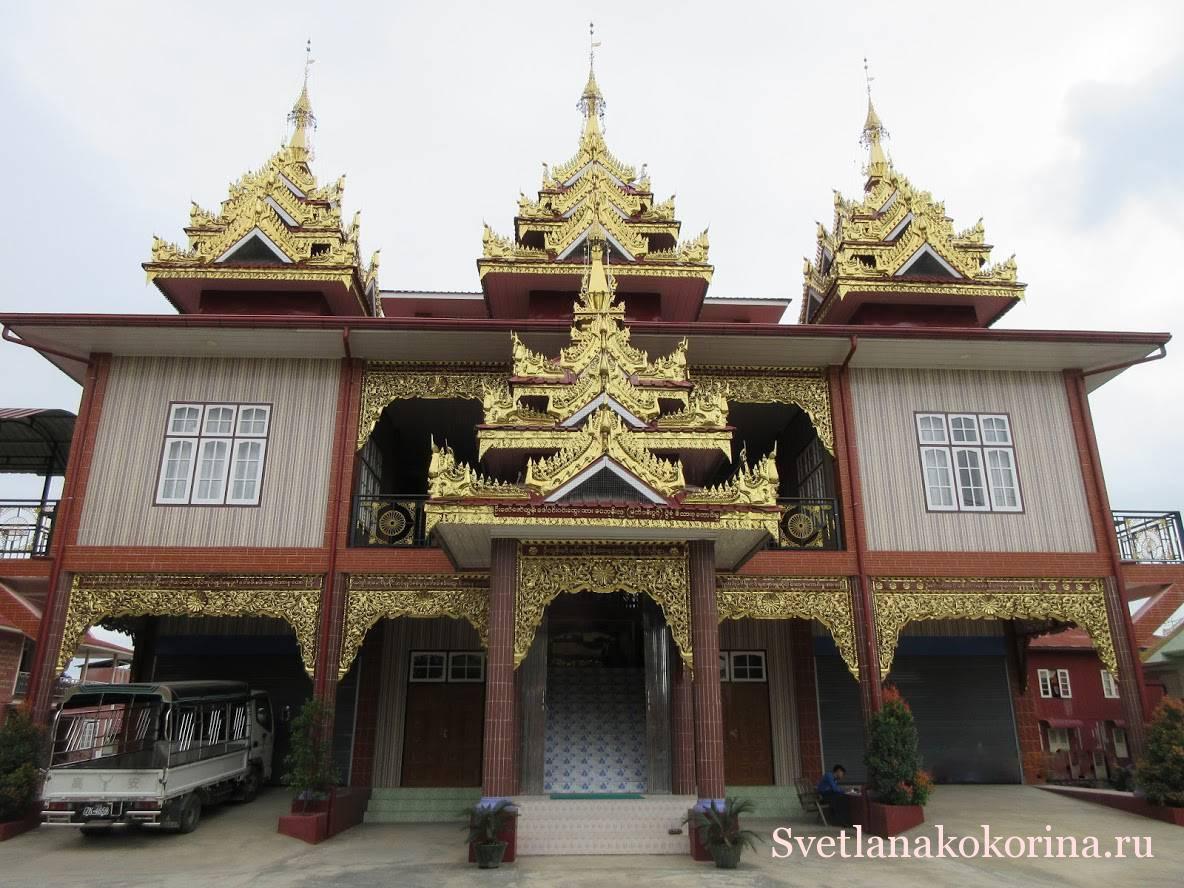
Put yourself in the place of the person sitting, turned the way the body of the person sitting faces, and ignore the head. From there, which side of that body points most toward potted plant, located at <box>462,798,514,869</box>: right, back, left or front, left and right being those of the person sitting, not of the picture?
right

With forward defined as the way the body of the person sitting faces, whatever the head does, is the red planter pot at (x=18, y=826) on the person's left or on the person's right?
on the person's right

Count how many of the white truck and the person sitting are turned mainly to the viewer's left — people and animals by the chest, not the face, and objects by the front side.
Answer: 0

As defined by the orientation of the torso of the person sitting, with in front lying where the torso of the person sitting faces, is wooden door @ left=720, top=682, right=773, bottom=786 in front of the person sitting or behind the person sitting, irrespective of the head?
behind

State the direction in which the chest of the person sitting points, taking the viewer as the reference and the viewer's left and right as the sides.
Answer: facing the viewer and to the right of the viewer

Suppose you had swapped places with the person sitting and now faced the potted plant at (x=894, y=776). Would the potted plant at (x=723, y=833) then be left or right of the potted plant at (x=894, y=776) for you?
right
